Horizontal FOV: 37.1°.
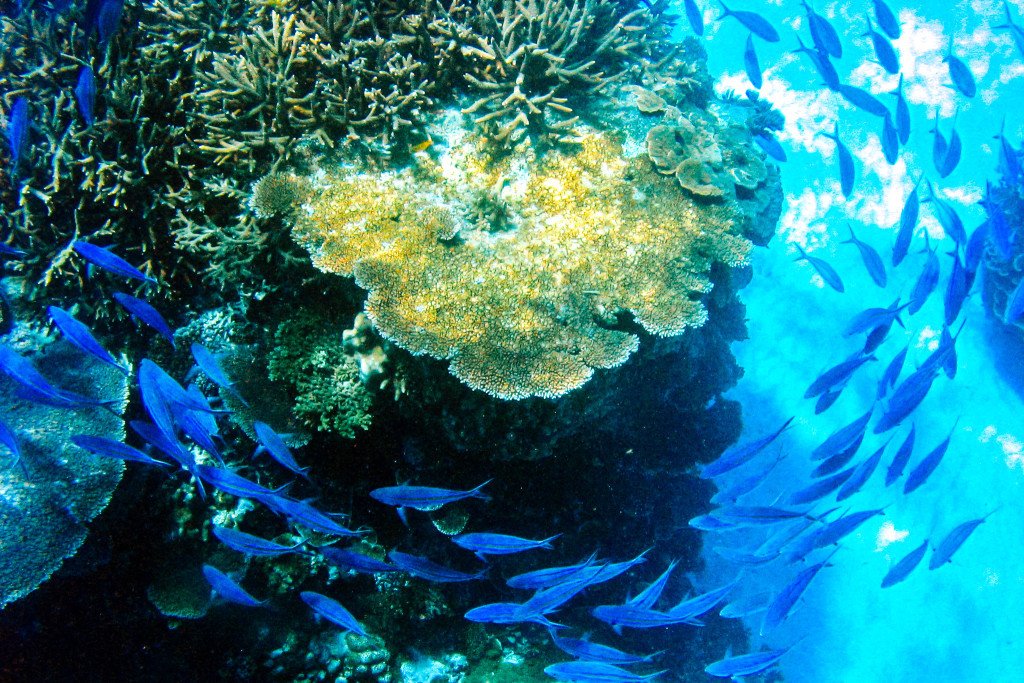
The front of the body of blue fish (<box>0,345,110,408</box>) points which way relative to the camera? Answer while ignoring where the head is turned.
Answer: to the viewer's left

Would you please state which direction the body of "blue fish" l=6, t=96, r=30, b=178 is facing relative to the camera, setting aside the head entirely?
away from the camera

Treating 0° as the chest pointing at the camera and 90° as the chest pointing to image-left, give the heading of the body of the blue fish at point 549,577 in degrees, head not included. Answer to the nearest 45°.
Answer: approximately 90°
